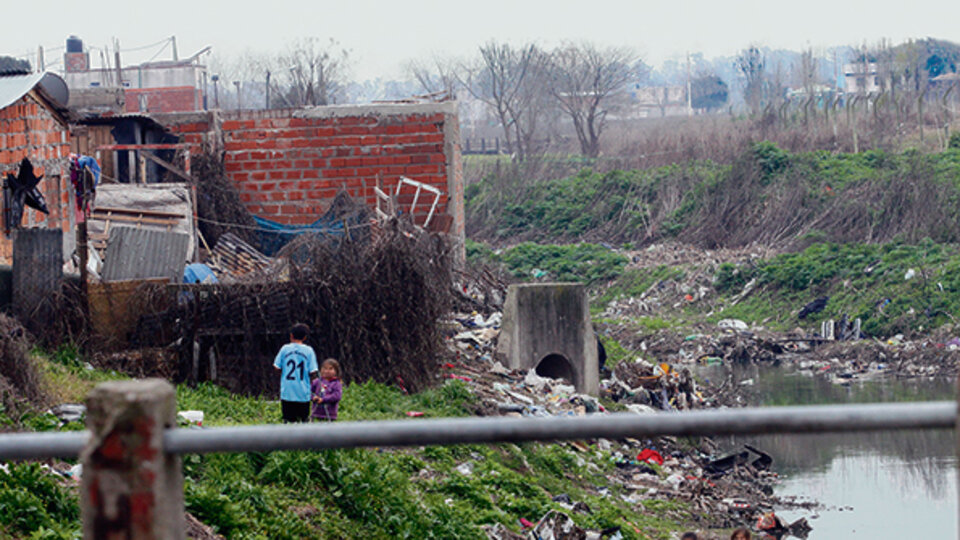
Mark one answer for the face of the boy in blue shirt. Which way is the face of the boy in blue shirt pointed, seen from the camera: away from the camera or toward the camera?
away from the camera

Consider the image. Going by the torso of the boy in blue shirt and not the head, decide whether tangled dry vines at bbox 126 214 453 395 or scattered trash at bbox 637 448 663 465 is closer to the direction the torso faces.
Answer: the tangled dry vines

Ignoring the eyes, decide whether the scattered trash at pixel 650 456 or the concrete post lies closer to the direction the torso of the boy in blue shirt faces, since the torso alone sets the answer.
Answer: the scattered trash

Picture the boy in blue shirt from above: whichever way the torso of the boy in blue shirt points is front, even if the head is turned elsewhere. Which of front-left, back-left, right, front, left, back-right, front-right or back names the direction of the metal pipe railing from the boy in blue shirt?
back

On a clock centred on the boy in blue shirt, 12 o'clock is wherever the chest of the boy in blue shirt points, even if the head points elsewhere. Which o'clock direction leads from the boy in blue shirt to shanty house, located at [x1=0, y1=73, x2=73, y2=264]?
The shanty house is roughly at 11 o'clock from the boy in blue shirt.

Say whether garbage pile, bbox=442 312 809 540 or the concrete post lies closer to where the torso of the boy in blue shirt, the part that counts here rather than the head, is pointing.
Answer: the garbage pile

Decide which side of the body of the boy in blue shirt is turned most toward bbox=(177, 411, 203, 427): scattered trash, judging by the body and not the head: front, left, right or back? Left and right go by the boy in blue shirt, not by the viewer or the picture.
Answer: left

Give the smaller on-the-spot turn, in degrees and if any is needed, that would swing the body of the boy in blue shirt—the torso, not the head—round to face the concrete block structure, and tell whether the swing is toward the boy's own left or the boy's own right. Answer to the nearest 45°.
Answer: approximately 45° to the boy's own right

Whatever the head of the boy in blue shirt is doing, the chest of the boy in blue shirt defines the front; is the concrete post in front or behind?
behind

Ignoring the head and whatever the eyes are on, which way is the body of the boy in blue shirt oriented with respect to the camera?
away from the camera
